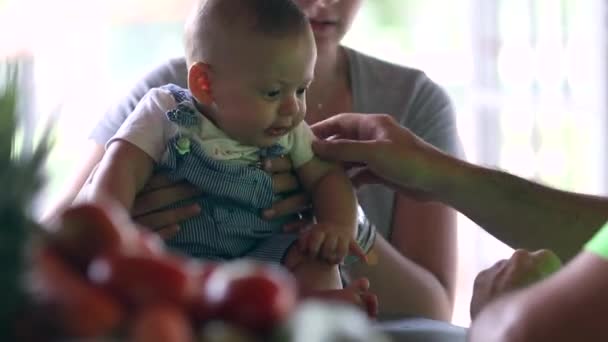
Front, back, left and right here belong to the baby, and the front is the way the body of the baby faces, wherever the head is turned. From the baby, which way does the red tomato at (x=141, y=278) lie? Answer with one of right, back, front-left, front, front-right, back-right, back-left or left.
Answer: front-right

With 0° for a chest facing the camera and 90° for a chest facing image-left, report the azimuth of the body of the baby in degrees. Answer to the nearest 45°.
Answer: approximately 315°

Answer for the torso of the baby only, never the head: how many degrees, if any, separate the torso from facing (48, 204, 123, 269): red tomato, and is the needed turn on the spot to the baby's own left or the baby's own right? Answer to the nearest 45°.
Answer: approximately 45° to the baby's own right

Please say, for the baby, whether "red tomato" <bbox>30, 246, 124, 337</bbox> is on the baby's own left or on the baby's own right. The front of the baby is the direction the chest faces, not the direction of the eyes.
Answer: on the baby's own right

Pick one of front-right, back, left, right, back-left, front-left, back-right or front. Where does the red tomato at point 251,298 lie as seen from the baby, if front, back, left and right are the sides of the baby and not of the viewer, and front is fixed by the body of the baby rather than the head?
front-right
